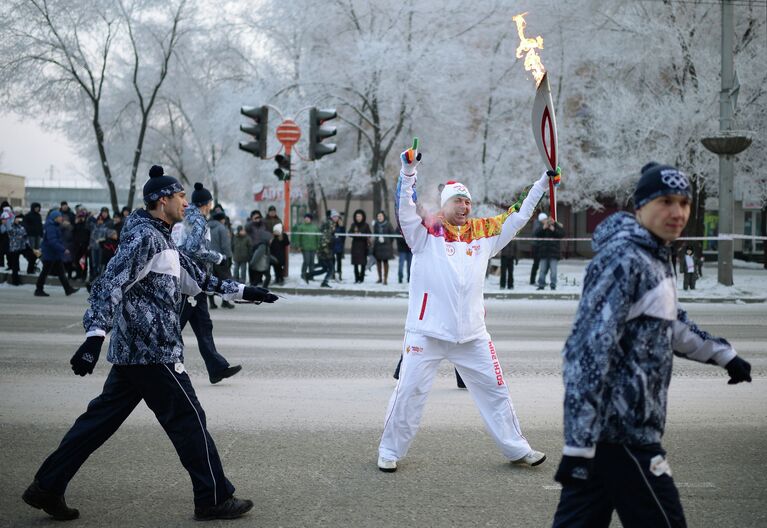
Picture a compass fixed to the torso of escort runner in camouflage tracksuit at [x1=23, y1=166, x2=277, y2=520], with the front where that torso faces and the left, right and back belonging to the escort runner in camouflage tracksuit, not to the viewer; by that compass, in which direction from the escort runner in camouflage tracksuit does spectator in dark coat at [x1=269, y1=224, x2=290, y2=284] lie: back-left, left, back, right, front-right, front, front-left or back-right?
left

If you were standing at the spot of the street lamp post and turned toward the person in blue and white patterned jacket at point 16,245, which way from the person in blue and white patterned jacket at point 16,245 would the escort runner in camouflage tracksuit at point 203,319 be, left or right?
left

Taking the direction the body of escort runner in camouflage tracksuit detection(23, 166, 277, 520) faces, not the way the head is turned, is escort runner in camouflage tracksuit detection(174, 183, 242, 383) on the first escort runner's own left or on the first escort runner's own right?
on the first escort runner's own left

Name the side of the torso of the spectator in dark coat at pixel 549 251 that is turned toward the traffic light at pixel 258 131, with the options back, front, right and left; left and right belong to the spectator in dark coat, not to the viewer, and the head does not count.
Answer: right

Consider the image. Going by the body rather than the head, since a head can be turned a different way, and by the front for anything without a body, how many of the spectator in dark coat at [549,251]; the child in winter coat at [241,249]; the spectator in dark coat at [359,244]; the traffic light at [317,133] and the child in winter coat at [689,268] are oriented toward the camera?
4

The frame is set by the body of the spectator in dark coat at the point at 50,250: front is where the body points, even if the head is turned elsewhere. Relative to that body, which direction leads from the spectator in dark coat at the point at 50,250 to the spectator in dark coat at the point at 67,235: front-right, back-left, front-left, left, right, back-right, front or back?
left

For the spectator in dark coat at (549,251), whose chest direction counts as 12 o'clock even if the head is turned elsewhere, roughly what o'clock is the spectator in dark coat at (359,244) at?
the spectator in dark coat at (359,244) is roughly at 3 o'clock from the spectator in dark coat at (549,251).

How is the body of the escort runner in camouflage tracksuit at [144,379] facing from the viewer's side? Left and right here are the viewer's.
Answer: facing to the right of the viewer

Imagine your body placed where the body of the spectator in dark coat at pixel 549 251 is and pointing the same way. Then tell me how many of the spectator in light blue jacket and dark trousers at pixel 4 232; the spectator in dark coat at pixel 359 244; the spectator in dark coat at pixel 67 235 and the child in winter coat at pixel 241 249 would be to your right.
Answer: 4

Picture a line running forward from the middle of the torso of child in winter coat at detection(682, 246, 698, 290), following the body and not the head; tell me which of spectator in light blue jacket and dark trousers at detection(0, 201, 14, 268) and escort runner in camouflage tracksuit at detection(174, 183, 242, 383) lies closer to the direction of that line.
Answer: the escort runner in camouflage tracksuit

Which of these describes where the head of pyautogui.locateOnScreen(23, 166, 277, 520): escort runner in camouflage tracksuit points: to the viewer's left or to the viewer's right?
to the viewer's right
